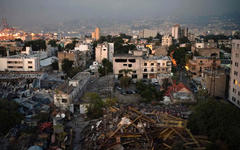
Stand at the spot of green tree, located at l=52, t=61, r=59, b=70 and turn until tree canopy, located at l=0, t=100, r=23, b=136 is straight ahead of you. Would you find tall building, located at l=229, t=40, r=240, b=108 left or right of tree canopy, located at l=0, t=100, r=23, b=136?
left

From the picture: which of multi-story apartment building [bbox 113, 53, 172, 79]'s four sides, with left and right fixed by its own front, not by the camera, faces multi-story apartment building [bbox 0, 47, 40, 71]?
right

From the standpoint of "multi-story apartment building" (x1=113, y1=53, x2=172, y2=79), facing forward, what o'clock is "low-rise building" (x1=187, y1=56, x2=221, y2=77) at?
The low-rise building is roughly at 9 o'clock from the multi-story apartment building.

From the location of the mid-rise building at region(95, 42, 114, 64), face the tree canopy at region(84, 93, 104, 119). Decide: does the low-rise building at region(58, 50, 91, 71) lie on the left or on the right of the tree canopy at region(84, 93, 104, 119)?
right

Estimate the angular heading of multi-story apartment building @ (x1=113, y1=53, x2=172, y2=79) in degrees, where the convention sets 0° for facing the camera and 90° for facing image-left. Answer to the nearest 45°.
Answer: approximately 0°

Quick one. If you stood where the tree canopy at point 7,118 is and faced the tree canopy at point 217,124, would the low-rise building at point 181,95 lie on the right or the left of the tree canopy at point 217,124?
left

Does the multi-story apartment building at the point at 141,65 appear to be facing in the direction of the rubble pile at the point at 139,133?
yes
